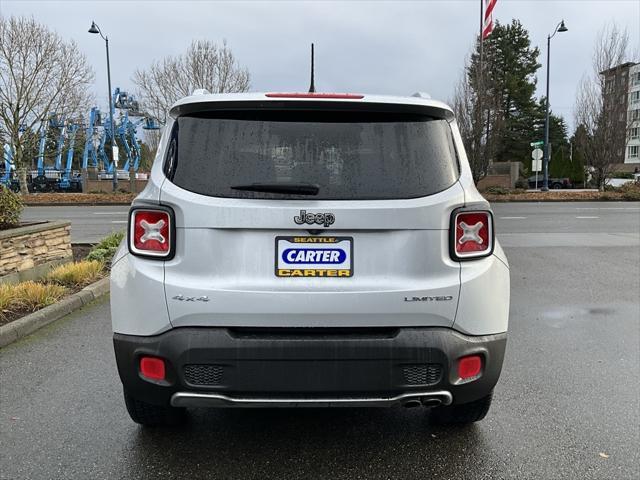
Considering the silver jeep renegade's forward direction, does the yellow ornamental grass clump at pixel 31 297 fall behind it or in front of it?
in front

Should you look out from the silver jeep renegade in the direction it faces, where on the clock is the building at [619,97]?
The building is roughly at 1 o'clock from the silver jeep renegade.

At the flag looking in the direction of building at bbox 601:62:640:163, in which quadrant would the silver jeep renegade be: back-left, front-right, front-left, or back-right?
back-right

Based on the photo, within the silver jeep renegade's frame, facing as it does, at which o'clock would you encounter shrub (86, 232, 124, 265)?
The shrub is roughly at 11 o'clock from the silver jeep renegade.

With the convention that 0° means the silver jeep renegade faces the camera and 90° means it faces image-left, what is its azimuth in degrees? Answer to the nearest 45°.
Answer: approximately 180°

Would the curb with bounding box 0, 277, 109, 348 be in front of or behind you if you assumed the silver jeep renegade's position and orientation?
in front

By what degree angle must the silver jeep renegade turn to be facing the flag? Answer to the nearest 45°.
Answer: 0° — it already faces it

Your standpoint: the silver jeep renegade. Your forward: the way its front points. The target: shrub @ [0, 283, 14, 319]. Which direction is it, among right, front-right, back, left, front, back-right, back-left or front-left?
front-left

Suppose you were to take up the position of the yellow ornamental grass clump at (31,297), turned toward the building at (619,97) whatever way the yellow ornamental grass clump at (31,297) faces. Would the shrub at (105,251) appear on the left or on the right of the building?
left

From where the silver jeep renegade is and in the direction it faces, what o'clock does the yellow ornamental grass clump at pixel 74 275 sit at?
The yellow ornamental grass clump is roughly at 11 o'clock from the silver jeep renegade.
